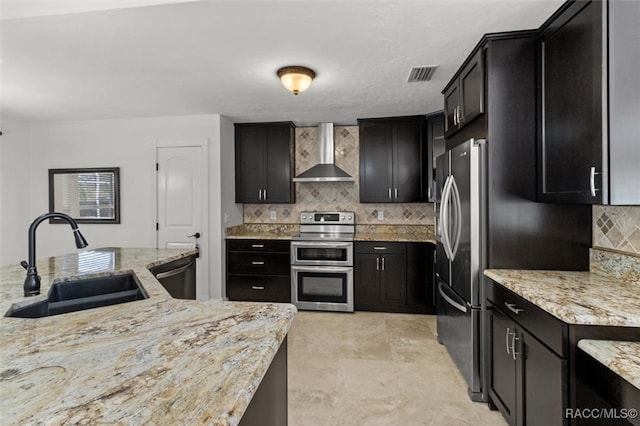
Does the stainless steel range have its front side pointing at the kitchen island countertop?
yes

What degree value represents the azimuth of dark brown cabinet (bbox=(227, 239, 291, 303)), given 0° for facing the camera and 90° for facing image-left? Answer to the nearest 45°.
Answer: approximately 0°

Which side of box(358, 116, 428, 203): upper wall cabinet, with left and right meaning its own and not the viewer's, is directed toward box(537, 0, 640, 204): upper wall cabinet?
front

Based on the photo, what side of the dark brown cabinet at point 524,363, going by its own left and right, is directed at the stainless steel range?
right

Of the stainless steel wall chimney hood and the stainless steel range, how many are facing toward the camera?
2

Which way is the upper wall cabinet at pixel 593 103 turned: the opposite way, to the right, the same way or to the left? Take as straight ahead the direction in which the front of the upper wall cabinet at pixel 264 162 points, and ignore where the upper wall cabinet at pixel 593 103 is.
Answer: to the right
